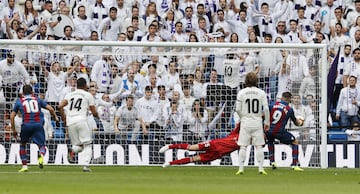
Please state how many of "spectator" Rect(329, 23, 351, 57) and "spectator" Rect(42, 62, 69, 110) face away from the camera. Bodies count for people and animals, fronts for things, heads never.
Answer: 0

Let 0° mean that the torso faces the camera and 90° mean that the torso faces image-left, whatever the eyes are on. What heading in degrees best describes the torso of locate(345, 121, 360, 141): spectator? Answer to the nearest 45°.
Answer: approximately 0°

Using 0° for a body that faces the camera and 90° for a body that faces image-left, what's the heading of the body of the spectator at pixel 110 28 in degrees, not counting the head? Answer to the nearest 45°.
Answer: approximately 0°

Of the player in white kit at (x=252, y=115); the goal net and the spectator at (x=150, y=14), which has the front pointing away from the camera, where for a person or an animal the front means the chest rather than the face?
the player in white kit
